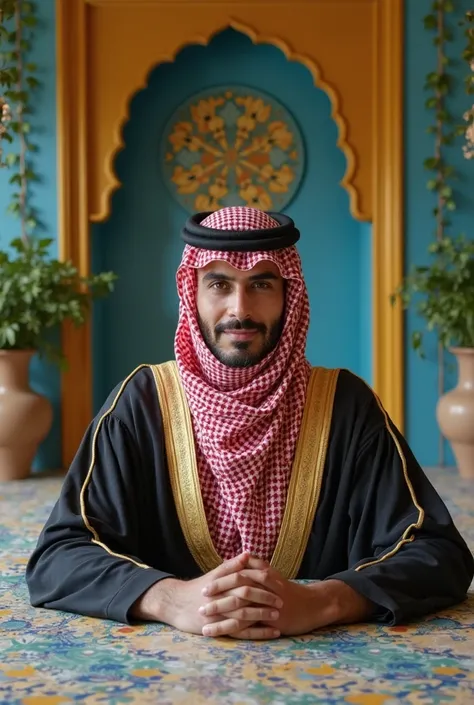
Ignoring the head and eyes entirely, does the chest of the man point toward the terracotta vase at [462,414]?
no

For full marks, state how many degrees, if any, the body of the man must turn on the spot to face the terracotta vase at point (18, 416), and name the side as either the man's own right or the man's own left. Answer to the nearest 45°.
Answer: approximately 180°

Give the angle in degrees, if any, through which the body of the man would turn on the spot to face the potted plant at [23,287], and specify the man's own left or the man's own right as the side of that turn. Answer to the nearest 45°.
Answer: approximately 180°

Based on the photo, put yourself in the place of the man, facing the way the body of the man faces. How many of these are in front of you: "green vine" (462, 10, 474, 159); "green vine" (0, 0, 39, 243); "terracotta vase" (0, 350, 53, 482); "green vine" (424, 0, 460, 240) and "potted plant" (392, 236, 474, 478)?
0

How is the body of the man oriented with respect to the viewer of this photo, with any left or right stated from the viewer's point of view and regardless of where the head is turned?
facing the viewer

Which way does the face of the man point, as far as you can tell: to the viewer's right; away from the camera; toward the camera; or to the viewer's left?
toward the camera

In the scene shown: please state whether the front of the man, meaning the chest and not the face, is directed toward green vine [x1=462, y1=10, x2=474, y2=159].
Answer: no

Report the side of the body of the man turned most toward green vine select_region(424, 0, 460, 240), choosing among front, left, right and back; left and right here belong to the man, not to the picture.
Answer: back

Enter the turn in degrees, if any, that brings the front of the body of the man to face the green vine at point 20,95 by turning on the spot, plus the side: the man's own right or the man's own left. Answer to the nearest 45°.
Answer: approximately 180°
